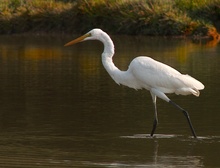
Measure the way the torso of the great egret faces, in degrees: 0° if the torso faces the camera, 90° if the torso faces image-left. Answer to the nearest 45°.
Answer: approximately 90°
